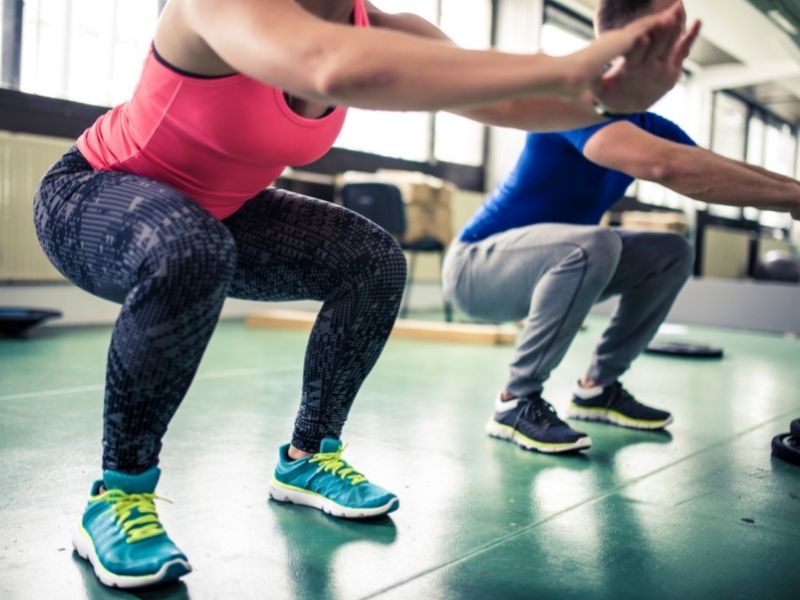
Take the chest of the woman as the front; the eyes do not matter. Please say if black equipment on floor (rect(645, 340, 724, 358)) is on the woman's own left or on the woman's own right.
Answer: on the woman's own left

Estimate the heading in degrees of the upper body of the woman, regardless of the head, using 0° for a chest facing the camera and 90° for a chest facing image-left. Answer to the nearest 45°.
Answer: approximately 315°

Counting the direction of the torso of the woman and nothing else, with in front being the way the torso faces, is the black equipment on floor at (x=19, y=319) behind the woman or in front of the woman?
behind

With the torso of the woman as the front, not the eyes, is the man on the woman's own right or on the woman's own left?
on the woman's own left
